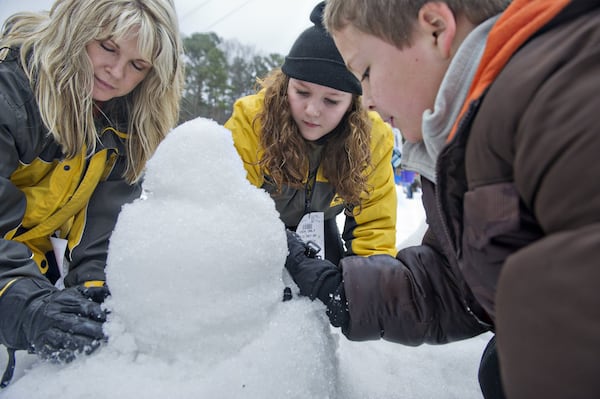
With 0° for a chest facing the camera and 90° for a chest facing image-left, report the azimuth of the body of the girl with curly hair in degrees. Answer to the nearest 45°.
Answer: approximately 0°

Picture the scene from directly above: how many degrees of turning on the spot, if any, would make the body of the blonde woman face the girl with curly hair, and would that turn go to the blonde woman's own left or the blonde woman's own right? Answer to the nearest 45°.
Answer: approximately 45° to the blonde woman's own left

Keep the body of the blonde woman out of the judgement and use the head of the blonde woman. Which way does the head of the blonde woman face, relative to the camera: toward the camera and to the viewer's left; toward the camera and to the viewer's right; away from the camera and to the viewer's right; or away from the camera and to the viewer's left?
toward the camera and to the viewer's right

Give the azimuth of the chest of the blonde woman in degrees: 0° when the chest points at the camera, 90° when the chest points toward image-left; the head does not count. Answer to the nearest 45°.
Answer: approximately 315°

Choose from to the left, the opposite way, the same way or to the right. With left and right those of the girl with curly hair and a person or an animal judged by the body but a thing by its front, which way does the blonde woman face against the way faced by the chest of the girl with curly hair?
to the left

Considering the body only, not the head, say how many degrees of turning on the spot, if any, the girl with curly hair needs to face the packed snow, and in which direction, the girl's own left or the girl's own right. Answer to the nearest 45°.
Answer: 0° — they already face it

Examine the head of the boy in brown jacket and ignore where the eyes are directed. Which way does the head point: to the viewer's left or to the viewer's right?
to the viewer's left

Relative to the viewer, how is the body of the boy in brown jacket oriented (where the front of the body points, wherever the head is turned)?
to the viewer's left

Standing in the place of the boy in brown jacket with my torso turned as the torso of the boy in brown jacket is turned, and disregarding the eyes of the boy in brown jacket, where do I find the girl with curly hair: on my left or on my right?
on my right

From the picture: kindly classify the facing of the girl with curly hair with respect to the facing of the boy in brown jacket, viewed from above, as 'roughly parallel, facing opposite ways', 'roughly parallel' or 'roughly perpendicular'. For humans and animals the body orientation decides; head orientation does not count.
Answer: roughly perpendicular
